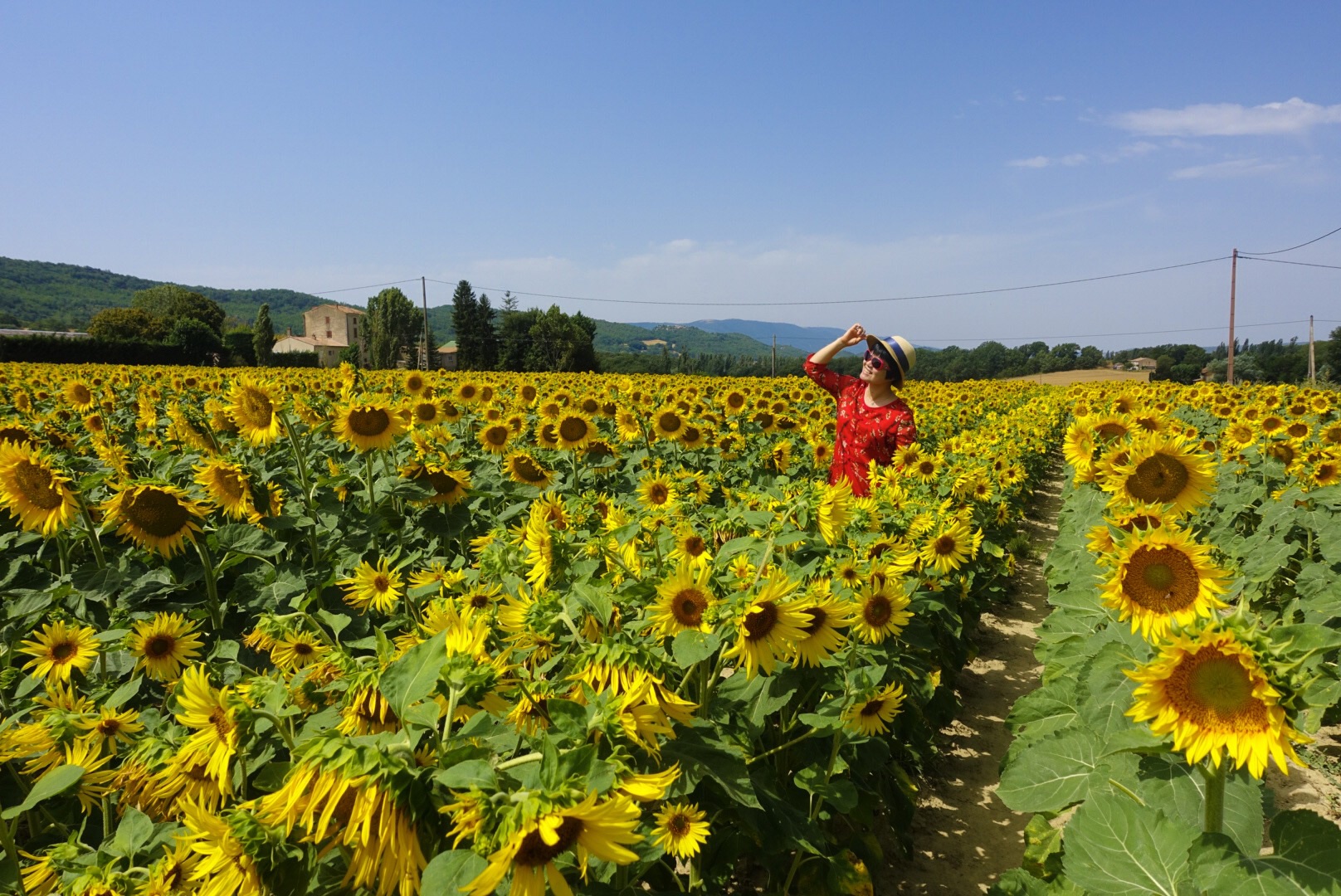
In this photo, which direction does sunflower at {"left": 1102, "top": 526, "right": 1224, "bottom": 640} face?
toward the camera

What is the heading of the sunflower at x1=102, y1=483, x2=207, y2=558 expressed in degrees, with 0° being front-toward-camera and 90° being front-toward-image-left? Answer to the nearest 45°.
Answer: approximately 0°

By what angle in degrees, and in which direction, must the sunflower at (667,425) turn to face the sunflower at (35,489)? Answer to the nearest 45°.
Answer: approximately 45° to its right

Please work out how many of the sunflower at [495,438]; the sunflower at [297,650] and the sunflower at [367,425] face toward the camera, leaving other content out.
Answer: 3

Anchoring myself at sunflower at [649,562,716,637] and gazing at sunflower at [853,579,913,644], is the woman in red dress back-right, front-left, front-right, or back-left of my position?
front-left

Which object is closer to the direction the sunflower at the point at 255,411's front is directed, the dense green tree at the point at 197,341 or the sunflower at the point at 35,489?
the sunflower

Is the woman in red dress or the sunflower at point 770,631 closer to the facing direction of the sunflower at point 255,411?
the sunflower

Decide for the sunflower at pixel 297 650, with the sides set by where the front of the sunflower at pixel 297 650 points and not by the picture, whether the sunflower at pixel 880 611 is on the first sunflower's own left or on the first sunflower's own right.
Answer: on the first sunflower's own left

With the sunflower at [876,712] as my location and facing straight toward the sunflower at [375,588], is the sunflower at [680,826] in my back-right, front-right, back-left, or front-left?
front-left

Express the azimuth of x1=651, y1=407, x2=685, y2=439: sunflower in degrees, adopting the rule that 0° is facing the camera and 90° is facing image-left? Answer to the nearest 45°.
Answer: approximately 0°

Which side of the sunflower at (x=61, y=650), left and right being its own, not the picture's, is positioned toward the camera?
front

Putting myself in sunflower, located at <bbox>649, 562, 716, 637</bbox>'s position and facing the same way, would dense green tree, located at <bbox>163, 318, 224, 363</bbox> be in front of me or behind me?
behind

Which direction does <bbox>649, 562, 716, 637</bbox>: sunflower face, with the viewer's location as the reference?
facing the viewer

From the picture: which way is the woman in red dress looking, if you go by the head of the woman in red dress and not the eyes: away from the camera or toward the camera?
toward the camera

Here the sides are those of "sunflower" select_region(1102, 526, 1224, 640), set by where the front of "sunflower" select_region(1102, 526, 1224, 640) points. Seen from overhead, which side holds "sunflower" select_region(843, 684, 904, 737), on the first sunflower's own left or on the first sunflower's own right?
on the first sunflower's own right
